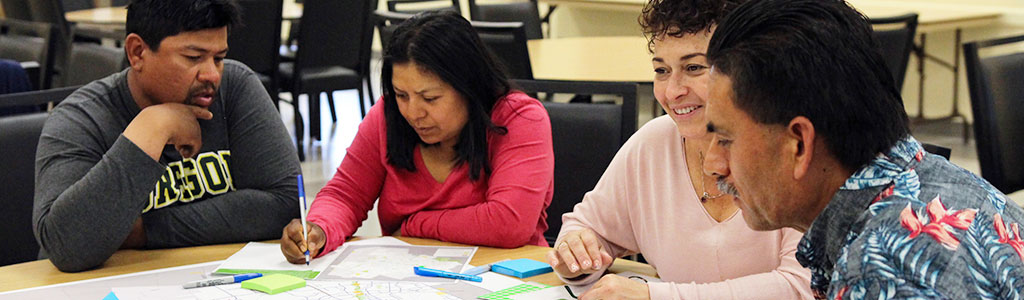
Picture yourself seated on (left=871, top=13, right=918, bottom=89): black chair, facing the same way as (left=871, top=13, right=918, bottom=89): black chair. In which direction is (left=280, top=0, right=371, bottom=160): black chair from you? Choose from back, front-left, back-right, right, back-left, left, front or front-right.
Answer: left

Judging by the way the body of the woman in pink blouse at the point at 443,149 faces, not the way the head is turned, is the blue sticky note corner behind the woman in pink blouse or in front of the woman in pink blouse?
in front

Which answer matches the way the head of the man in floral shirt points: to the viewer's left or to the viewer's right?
to the viewer's left

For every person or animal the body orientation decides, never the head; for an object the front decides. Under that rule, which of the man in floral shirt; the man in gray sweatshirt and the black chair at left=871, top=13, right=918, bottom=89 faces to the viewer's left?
the man in floral shirt

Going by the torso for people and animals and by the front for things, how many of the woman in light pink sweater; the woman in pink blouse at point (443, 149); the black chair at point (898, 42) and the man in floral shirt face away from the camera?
1

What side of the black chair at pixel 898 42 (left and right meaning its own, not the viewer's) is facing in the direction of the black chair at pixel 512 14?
left

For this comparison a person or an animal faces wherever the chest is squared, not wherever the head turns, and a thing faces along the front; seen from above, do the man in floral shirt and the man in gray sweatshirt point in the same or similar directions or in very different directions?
very different directions

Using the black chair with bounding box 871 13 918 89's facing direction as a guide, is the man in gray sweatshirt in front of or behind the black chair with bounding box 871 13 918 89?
behind

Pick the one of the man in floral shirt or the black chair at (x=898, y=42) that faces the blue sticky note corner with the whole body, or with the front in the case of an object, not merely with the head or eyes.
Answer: the man in floral shirt

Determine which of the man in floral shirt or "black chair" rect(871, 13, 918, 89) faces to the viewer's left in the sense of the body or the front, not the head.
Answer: the man in floral shirt

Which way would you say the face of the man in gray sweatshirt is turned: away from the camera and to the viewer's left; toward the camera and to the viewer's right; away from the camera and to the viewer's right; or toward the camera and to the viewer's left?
toward the camera and to the viewer's right

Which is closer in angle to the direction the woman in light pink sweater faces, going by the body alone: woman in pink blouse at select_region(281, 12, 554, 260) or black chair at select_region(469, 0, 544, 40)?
the woman in pink blouse

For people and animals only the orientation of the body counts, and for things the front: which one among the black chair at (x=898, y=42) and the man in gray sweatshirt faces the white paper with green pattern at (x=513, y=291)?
the man in gray sweatshirt

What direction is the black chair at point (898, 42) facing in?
away from the camera

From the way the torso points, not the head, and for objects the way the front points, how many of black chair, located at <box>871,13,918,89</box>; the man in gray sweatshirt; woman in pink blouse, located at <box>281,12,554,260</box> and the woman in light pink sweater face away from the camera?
1

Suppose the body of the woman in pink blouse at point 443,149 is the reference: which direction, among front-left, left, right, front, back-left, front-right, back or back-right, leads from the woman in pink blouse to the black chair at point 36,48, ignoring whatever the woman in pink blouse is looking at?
right
